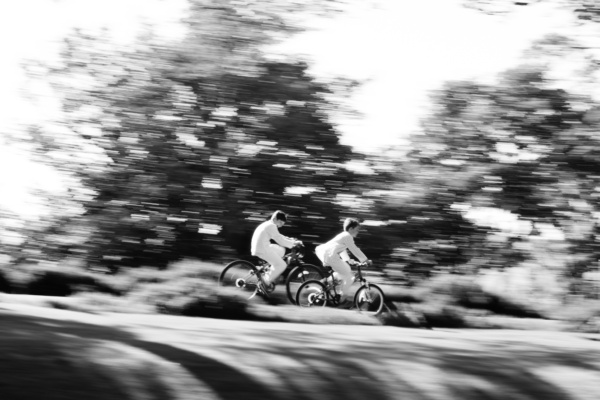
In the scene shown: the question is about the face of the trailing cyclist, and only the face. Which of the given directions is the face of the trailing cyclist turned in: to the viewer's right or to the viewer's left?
to the viewer's right

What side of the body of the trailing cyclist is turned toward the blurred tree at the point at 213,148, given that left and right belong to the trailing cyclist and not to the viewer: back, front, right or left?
left

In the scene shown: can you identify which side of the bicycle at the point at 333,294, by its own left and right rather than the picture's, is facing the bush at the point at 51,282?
back

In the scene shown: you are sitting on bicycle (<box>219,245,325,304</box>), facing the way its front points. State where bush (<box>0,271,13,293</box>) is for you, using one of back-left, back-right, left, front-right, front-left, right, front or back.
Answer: back

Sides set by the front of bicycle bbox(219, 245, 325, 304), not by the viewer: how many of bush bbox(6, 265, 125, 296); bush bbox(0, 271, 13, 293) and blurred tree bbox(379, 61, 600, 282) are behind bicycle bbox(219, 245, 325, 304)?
2

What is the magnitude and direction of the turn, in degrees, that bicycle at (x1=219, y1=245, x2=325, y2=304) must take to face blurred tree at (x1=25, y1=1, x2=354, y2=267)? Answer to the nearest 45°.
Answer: approximately 90° to its left

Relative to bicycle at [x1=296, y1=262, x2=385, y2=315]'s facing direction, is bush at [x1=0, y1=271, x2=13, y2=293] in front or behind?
behind

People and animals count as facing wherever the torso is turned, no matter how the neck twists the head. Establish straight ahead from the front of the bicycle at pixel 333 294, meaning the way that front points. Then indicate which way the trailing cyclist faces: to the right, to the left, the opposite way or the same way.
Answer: the same way

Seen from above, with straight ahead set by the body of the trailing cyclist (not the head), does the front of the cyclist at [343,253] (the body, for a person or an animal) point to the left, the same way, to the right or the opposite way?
the same way

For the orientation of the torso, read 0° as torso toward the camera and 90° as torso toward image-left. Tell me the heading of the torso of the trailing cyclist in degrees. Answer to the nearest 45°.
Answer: approximately 270°

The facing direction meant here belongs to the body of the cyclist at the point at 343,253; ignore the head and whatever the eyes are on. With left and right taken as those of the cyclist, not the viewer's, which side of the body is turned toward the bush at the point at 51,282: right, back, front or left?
back

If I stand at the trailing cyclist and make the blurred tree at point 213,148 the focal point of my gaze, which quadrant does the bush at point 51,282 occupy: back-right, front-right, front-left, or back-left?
front-left

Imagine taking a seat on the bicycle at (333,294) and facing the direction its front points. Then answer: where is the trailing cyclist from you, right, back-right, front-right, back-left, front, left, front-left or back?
back

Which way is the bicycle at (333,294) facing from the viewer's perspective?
to the viewer's right

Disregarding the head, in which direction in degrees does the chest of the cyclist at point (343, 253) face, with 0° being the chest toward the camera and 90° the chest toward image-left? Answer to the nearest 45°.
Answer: approximately 270°

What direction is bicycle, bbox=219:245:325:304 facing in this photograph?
to the viewer's right

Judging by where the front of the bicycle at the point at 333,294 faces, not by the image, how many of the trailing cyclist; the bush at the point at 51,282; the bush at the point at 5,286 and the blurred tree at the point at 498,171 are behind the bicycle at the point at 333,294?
3
